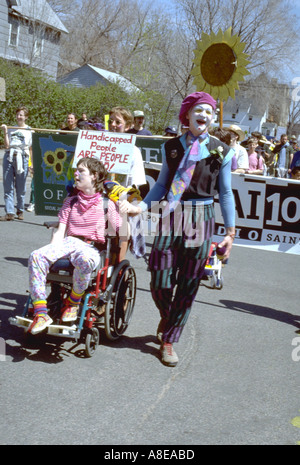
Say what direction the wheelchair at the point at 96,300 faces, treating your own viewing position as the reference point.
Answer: facing the viewer and to the left of the viewer

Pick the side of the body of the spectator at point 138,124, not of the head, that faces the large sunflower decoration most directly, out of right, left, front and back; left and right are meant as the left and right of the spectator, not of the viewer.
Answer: front

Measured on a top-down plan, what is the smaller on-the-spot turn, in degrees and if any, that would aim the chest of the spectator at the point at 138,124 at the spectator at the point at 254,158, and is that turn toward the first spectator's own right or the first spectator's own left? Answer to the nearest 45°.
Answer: approximately 135° to the first spectator's own left

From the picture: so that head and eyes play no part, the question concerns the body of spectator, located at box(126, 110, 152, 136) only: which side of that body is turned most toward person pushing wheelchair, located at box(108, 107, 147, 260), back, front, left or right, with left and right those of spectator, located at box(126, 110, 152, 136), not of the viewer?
front

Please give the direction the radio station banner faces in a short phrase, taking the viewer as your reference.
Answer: facing the viewer

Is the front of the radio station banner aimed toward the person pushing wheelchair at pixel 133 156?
no

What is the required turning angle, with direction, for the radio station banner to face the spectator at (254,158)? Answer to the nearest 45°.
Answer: approximately 180°

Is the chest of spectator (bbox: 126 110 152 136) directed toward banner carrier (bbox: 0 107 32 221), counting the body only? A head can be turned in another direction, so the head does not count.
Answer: no

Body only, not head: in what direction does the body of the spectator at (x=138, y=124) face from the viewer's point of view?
toward the camera

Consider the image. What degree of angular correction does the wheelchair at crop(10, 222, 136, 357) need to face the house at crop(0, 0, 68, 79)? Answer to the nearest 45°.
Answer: approximately 135° to its right

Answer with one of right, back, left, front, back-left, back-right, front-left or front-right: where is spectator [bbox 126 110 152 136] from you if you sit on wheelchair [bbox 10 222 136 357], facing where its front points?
back-right

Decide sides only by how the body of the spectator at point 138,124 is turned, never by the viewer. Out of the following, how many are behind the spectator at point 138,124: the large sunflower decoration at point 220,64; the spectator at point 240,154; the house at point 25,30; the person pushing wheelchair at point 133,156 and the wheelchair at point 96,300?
1

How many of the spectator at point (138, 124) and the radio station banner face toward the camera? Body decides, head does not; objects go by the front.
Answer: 2

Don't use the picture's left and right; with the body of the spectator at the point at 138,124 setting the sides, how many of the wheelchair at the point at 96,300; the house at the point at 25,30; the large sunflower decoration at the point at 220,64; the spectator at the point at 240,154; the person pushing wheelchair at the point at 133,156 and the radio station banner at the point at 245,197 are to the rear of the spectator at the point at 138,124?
1

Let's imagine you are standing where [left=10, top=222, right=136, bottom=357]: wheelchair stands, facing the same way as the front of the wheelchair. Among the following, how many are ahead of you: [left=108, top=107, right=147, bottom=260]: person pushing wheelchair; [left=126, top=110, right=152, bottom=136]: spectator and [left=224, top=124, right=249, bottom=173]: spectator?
0

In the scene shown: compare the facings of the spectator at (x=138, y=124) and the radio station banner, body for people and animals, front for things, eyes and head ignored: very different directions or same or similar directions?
same or similar directions
